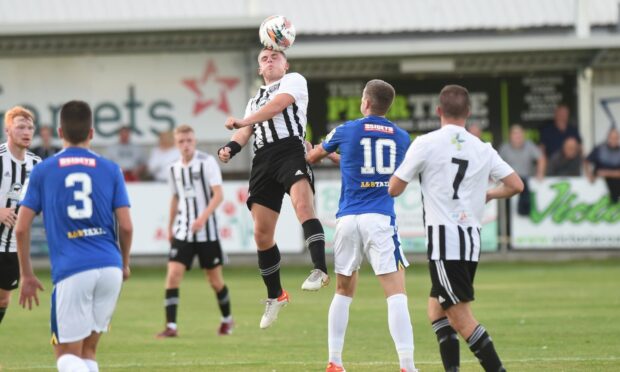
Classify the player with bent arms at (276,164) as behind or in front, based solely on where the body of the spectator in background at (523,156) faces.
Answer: in front

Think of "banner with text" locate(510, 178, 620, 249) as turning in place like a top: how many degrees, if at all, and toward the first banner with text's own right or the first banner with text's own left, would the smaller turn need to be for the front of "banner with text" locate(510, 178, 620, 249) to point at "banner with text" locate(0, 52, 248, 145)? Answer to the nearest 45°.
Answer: approximately 90° to the first banner with text's own right

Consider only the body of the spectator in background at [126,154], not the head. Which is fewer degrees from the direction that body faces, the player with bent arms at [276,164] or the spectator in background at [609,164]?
the player with bent arms

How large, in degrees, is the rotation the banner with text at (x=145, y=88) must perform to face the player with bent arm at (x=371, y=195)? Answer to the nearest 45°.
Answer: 0° — it already faces them

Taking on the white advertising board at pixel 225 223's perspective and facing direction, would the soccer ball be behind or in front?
in front

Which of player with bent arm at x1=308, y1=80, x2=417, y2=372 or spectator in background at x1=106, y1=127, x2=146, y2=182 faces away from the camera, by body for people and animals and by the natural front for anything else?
the player with bent arm

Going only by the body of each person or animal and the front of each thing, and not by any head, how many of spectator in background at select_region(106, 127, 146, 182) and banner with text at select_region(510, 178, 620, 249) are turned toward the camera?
2

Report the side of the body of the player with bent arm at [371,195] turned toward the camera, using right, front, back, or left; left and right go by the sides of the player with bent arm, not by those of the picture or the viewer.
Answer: back

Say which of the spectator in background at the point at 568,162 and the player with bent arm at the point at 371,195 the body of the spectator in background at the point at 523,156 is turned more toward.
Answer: the player with bent arm

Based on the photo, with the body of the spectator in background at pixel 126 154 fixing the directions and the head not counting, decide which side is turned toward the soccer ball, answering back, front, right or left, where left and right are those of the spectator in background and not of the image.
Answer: front
